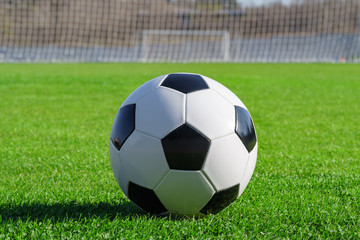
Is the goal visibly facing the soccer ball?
yes

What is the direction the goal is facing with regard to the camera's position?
facing the viewer
